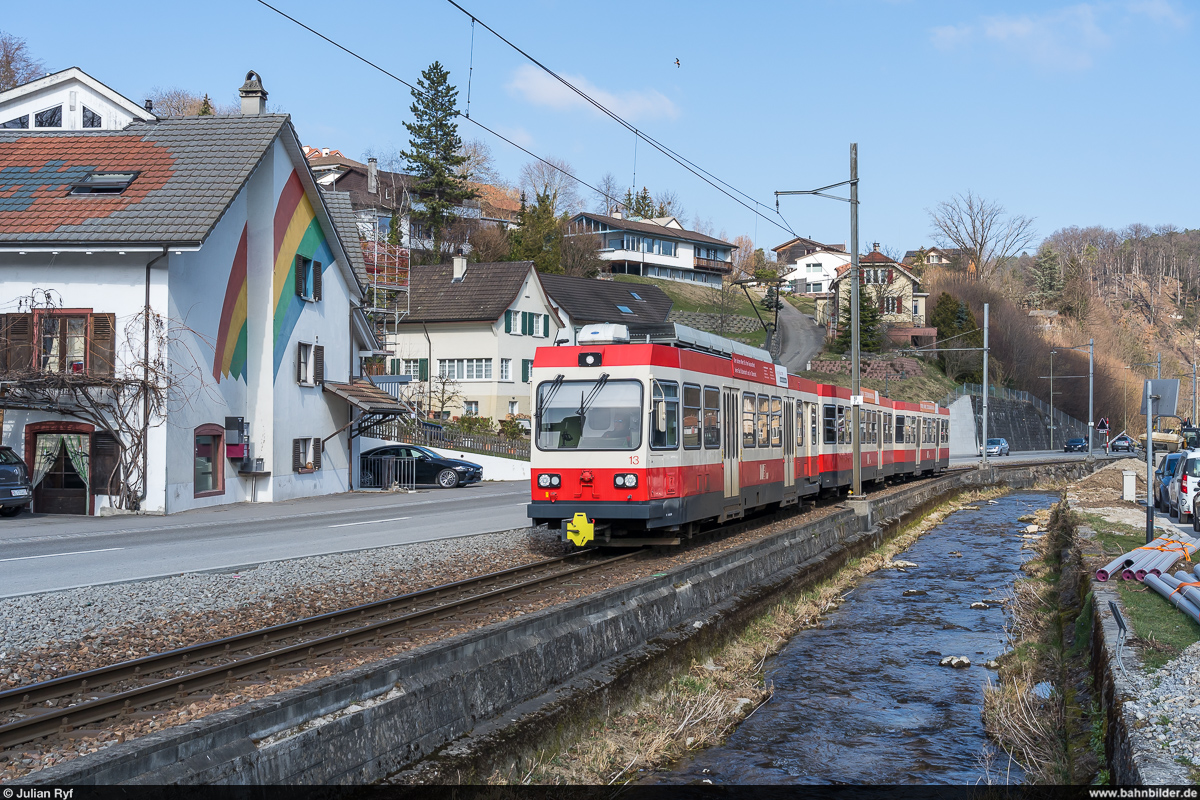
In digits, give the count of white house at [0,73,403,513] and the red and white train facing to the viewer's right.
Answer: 0

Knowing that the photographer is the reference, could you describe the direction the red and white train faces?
facing the viewer and to the left of the viewer

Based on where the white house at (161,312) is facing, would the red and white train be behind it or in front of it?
in front

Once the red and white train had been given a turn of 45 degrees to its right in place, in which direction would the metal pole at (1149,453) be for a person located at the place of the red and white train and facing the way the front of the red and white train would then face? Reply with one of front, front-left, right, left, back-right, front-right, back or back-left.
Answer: back

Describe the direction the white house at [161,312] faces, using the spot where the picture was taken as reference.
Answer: facing the viewer

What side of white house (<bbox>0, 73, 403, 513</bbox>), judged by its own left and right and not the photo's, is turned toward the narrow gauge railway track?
front

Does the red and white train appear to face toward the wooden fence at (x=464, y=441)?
no

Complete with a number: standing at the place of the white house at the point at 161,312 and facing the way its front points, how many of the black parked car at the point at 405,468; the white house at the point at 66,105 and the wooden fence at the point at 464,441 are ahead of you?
0

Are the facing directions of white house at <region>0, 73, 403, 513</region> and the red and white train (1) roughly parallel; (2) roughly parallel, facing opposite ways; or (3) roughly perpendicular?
roughly parallel

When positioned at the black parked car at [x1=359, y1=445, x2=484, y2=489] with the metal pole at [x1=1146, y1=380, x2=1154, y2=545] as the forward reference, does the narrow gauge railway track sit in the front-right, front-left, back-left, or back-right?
front-right

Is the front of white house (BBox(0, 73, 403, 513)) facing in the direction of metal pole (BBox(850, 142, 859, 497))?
no

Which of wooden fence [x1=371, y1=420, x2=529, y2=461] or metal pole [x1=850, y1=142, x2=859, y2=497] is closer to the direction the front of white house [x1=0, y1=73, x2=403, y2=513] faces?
the metal pole

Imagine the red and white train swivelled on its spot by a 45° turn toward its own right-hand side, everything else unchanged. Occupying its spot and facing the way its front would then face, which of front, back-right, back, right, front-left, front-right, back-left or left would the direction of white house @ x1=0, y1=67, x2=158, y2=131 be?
front-right

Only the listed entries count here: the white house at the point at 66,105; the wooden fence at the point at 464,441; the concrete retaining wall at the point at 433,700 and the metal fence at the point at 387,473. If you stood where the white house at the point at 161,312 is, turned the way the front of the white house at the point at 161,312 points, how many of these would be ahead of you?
1
